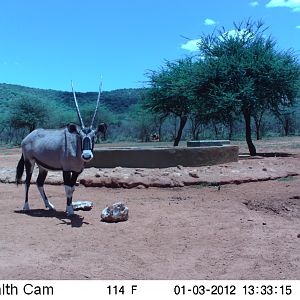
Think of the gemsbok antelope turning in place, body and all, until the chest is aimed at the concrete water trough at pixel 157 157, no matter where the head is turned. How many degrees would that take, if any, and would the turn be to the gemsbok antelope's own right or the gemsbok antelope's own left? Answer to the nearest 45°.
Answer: approximately 90° to the gemsbok antelope's own left

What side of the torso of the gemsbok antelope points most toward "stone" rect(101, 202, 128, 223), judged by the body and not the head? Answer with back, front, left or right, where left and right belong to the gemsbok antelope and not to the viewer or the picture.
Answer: front

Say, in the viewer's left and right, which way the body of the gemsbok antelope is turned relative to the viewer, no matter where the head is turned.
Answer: facing the viewer and to the right of the viewer

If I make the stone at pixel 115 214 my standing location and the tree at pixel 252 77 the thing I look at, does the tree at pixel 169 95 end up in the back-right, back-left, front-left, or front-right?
front-left

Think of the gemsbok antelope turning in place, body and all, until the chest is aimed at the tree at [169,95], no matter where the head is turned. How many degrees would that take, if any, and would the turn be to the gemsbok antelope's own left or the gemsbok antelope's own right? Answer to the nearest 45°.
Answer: approximately 135° to the gemsbok antelope's own left

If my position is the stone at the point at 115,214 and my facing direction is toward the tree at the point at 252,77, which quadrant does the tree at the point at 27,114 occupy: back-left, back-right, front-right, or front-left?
front-left

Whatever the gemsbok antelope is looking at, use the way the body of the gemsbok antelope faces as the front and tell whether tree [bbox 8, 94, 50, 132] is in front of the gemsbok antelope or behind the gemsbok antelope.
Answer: behind

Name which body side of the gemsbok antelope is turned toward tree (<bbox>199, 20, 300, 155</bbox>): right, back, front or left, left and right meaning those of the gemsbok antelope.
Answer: left

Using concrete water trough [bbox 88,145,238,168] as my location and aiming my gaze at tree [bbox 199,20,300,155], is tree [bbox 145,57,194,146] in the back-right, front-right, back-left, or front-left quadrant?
front-left

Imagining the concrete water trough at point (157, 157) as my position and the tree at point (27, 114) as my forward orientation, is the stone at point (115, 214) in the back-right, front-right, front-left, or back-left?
back-left
